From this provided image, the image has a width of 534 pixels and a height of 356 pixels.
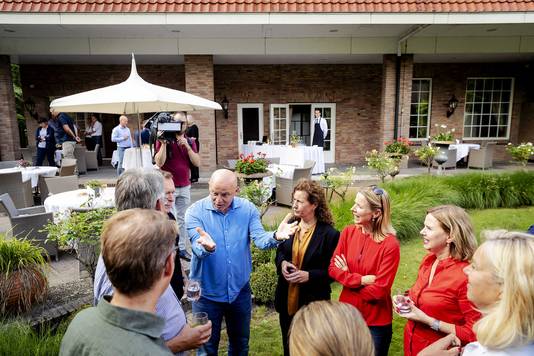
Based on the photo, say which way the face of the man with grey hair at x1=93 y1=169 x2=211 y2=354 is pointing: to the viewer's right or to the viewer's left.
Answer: to the viewer's right

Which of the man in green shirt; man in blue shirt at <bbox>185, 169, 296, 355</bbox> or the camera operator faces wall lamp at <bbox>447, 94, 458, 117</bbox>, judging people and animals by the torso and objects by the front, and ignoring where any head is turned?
the man in green shirt

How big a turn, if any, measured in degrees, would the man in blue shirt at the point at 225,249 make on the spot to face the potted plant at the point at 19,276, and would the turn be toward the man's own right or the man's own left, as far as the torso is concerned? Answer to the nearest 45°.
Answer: approximately 135° to the man's own right

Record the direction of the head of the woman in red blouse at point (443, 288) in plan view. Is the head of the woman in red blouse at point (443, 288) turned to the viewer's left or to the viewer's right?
to the viewer's left

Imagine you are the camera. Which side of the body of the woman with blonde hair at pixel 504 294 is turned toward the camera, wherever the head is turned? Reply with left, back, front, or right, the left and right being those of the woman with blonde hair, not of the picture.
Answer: left

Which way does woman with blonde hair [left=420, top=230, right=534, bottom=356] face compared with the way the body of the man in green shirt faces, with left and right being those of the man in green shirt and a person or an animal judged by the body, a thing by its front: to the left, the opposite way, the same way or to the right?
to the left

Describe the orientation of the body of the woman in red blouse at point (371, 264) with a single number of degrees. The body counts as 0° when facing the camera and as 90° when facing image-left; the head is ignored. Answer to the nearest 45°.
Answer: approximately 45°

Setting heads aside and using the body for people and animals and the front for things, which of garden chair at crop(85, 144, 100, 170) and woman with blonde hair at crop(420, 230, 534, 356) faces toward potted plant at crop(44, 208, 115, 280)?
the woman with blonde hair

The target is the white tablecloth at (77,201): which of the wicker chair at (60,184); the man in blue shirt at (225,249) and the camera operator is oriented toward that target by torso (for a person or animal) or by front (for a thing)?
the wicker chair
